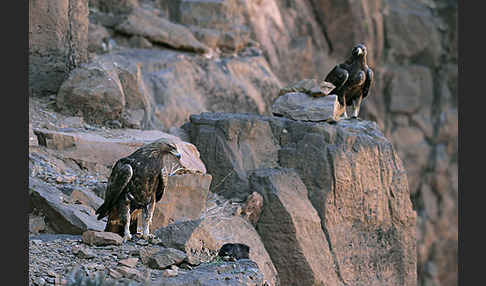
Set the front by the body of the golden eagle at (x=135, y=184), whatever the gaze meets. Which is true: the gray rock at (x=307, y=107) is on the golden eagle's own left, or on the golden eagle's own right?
on the golden eagle's own left

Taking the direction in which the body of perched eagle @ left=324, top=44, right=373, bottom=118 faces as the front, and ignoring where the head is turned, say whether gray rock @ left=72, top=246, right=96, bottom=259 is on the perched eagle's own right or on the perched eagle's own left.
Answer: on the perched eagle's own right

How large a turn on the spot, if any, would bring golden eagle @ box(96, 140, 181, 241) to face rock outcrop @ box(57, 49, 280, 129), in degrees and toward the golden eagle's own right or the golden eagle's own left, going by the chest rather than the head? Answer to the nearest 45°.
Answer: approximately 135° to the golden eagle's own left

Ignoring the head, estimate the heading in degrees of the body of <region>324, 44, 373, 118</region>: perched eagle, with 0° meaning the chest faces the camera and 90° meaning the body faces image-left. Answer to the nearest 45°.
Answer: approximately 315°

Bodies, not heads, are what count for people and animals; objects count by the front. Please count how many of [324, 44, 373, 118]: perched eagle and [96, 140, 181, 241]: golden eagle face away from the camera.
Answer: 0

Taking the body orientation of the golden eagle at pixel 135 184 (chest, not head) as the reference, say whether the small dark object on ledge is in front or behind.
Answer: in front

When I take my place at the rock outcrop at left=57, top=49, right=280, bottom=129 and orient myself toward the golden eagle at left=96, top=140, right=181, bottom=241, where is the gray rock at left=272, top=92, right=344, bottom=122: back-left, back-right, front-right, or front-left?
front-left

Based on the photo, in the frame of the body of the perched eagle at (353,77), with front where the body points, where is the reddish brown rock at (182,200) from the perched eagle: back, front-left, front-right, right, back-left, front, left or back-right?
right

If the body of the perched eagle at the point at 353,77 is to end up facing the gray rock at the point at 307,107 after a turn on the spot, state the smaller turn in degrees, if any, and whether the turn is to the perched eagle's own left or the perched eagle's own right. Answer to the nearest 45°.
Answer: approximately 90° to the perched eagle's own right
